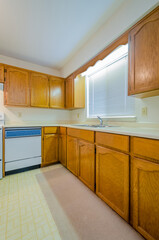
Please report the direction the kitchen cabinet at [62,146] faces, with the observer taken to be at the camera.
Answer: facing the viewer and to the left of the viewer

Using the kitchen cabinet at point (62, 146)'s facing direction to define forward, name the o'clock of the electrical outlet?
The electrical outlet is roughly at 9 o'clock from the kitchen cabinet.

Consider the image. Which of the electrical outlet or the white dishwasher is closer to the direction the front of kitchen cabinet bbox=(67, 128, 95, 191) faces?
the white dishwasher

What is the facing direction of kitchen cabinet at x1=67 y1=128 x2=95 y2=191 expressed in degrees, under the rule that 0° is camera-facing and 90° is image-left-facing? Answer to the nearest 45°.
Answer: approximately 45°

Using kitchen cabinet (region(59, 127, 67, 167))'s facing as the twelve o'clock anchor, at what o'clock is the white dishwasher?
The white dishwasher is roughly at 1 o'clock from the kitchen cabinet.

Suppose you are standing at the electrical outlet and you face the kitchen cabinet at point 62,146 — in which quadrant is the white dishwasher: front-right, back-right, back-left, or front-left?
front-left

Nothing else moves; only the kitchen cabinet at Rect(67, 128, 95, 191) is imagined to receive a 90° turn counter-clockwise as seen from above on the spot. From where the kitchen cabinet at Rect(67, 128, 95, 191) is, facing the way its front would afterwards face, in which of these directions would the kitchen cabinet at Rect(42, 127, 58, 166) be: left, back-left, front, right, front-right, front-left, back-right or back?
back

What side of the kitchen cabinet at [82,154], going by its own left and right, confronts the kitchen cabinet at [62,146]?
right

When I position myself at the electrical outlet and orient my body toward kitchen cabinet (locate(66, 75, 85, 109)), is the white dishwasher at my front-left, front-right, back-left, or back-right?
front-left

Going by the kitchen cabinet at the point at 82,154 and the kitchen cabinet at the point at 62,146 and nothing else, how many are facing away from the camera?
0

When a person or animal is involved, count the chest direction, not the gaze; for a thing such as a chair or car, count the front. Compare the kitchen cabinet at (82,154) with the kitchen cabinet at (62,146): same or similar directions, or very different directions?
same or similar directions
